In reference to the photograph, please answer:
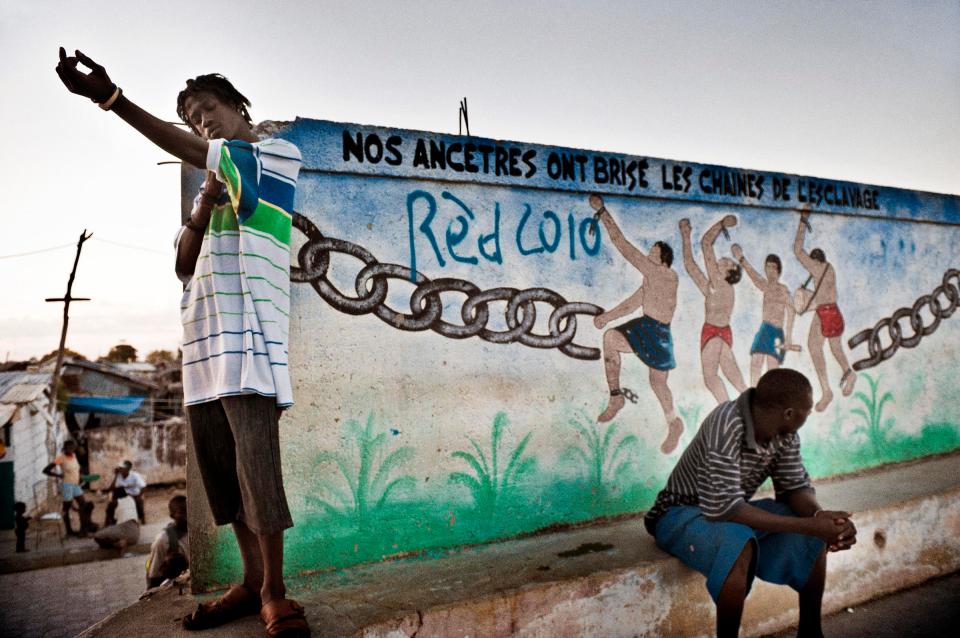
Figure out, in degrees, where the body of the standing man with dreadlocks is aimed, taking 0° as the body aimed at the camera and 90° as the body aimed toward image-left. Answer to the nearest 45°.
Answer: approximately 45°

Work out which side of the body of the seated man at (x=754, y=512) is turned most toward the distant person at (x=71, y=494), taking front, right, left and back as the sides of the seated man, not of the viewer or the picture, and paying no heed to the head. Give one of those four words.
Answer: back

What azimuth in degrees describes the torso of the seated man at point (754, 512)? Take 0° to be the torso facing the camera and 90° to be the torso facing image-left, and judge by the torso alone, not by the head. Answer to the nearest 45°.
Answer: approximately 315°

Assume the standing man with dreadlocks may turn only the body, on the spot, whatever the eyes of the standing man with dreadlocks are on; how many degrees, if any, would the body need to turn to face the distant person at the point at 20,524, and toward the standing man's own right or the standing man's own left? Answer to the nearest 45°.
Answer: approximately 135° to the standing man's own right

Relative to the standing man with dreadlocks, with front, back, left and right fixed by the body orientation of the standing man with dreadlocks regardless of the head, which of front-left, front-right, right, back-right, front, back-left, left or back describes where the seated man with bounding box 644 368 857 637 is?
back-left
